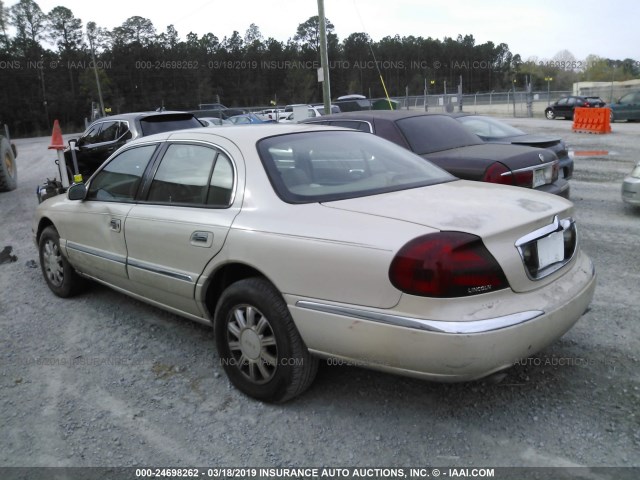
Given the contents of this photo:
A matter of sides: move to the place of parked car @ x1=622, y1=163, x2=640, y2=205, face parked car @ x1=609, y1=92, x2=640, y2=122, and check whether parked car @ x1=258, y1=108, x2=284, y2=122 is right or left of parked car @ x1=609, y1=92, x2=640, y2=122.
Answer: left

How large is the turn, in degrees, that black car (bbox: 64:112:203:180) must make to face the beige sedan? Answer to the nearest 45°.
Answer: approximately 135° to its left

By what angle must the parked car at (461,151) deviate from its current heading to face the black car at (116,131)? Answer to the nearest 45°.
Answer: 0° — it already faces it

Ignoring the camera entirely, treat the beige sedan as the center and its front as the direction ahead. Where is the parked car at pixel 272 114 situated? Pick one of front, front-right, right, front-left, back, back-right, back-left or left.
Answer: front-right

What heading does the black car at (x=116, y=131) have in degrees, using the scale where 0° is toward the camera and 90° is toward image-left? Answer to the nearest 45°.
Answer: approximately 135°

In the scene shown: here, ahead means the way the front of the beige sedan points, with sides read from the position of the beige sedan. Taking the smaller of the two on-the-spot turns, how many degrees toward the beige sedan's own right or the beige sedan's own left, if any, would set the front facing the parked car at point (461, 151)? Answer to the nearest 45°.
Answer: approximately 90° to the beige sedan's own right

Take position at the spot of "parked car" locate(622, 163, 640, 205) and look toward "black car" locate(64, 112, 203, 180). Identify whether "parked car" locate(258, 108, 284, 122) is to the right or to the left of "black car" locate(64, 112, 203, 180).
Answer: right

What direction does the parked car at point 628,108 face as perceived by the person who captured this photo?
facing to the left of the viewer

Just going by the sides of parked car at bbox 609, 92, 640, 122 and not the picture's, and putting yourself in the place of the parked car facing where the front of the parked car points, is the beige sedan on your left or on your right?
on your left

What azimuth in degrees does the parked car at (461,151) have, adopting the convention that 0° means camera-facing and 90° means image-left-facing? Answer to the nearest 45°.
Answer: approximately 135°

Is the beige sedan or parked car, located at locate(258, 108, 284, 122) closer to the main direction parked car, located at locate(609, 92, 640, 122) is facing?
the parked car

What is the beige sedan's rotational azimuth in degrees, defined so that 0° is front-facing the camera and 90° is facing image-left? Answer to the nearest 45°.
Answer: approximately 135°

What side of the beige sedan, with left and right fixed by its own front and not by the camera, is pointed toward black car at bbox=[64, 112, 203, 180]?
front
